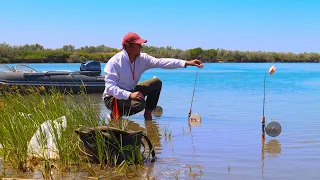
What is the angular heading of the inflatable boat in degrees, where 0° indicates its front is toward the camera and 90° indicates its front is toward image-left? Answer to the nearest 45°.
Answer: approximately 90°

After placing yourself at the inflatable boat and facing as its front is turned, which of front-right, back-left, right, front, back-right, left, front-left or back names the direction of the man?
left
